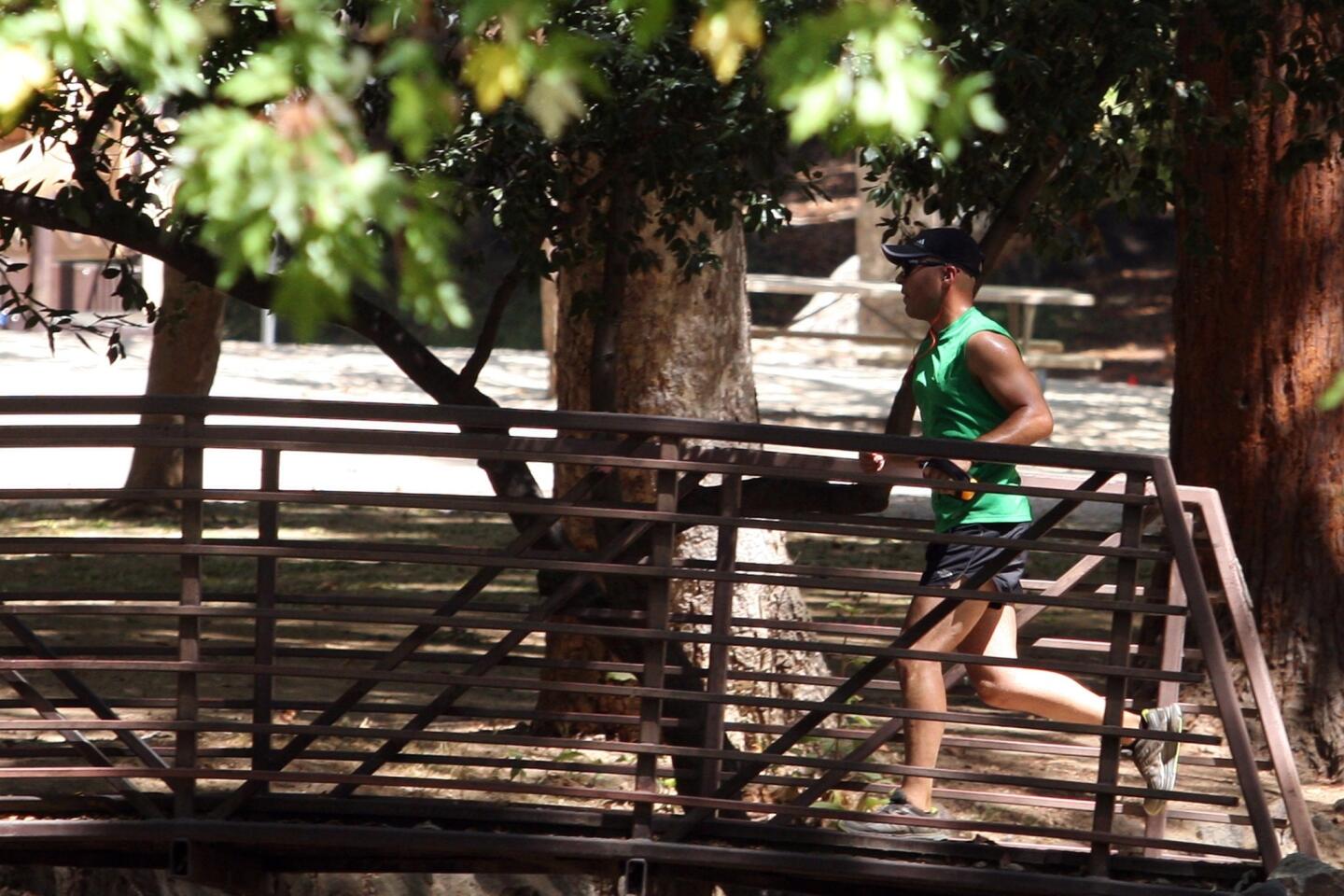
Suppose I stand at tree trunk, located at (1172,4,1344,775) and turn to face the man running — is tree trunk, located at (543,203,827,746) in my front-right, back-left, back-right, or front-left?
front-right

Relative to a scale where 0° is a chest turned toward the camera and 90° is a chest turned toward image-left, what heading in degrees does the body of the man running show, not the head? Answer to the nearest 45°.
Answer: approximately 90°

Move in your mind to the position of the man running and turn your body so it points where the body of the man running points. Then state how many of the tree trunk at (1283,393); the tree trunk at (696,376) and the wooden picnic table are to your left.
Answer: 0

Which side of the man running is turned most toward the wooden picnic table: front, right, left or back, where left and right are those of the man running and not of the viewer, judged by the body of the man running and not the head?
right

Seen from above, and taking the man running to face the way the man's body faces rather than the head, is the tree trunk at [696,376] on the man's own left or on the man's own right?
on the man's own right

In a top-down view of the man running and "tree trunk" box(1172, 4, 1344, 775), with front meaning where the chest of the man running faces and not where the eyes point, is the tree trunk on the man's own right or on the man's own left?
on the man's own right

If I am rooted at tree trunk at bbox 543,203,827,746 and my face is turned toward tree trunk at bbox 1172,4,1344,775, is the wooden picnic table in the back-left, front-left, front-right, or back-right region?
front-left

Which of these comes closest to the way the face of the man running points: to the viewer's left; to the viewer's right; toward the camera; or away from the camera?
to the viewer's left

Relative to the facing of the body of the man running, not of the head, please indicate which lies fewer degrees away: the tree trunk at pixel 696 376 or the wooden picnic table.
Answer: the tree trunk

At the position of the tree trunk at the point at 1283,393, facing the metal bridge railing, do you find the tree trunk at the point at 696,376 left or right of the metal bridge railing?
right
